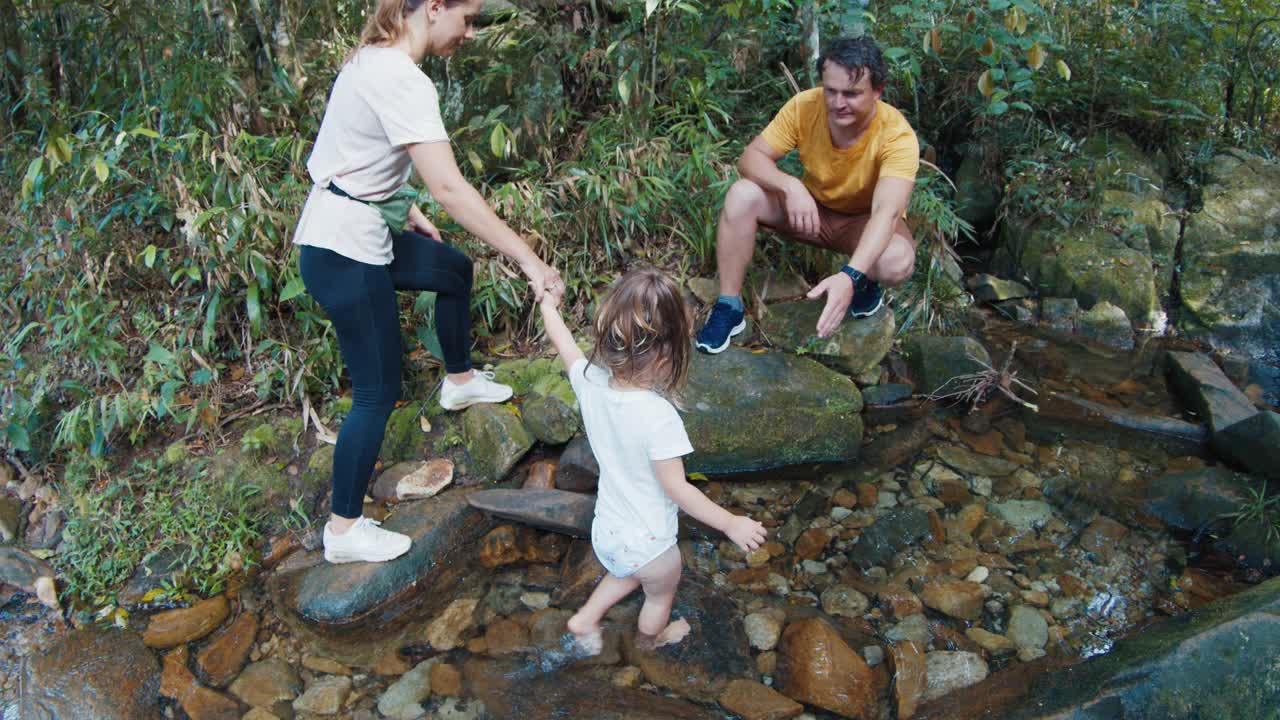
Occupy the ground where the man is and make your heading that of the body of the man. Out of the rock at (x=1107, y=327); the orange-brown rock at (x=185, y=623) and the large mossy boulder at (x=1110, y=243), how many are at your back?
2

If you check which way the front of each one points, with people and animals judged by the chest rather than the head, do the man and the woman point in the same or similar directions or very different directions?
very different directions

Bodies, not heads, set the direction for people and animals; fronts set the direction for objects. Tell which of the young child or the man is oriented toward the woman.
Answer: the man

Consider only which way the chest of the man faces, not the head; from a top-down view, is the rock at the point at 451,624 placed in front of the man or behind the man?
in front

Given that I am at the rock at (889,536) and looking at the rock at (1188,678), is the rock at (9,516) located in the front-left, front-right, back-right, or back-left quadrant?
back-right

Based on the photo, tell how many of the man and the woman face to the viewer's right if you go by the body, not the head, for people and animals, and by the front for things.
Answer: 1

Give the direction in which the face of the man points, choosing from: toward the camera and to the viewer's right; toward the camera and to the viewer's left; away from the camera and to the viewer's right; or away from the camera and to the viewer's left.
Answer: toward the camera and to the viewer's left

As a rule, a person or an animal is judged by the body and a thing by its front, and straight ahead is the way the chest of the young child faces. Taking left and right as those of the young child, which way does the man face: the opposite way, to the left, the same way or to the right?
the opposite way

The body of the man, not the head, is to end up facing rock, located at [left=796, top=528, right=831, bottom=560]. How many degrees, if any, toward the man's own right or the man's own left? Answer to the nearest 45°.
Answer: approximately 45° to the man's own left

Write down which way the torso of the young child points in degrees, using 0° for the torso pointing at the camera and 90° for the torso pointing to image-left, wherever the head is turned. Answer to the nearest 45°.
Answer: approximately 225°

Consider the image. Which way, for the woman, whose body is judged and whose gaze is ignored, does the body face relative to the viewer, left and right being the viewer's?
facing to the right of the viewer

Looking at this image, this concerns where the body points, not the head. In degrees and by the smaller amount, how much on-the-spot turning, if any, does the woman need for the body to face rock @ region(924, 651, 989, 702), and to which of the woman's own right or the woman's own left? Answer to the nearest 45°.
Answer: approximately 45° to the woman's own right

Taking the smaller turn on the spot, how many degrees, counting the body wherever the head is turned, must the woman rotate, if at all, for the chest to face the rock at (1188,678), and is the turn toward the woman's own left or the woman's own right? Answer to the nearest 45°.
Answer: approximately 45° to the woman's own right
